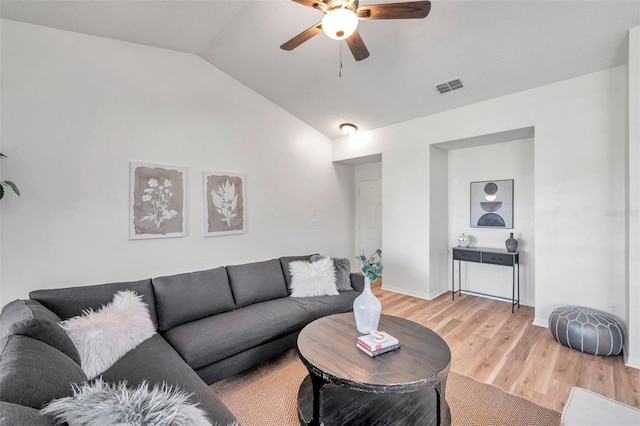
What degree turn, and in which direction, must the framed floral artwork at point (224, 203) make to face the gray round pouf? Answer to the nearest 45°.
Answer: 0° — it already faces it

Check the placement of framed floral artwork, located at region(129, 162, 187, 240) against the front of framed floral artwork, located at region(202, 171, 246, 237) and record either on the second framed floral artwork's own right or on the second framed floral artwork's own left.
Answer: on the second framed floral artwork's own right

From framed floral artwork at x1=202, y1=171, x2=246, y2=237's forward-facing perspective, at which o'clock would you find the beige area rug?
The beige area rug is roughly at 1 o'clock from the framed floral artwork.

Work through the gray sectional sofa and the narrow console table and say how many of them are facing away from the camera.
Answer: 0

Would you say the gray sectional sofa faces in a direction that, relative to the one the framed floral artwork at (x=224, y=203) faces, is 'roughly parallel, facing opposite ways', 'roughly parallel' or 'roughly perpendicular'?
roughly parallel

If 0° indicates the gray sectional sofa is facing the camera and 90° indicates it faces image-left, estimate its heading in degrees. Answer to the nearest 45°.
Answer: approximately 315°

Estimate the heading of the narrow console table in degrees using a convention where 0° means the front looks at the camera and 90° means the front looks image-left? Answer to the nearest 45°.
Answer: approximately 45°

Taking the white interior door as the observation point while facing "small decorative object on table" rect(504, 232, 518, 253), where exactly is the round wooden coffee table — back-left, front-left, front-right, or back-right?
front-right

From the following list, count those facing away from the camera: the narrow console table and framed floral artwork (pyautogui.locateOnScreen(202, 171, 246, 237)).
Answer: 0

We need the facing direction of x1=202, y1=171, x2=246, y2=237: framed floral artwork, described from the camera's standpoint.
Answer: facing the viewer and to the right of the viewer

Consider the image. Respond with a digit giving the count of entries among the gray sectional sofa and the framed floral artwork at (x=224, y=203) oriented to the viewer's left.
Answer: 0

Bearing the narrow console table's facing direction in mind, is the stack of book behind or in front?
in front

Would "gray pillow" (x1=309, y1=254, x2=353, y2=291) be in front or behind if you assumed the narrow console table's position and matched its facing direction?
in front
